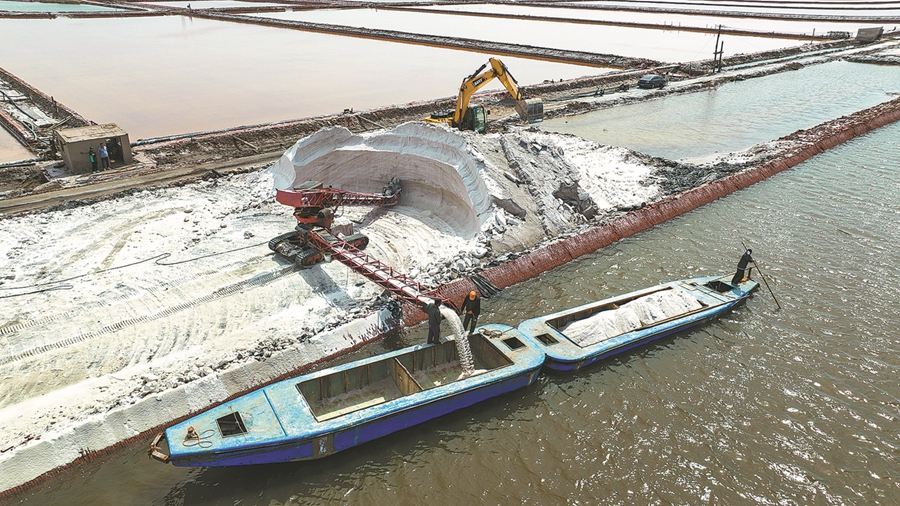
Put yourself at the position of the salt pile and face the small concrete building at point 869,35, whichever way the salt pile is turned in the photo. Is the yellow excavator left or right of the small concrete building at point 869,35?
left

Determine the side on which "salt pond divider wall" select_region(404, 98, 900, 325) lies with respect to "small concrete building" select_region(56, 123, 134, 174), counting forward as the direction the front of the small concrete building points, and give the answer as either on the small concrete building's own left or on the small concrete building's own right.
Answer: on the small concrete building's own left

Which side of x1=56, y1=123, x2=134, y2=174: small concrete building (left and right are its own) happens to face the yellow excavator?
left

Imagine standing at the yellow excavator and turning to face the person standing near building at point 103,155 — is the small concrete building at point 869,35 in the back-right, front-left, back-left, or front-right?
back-right

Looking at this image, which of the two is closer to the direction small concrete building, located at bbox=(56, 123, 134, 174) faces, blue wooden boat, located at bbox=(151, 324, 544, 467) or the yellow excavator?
the blue wooden boat

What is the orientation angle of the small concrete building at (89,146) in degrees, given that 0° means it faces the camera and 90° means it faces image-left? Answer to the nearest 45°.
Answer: approximately 0°

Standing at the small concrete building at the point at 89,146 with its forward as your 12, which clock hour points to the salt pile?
The salt pile is roughly at 11 o'clock from the small concrete building.

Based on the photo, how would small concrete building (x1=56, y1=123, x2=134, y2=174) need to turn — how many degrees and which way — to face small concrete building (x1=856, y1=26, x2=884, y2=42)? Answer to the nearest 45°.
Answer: approximately 90° to its left
